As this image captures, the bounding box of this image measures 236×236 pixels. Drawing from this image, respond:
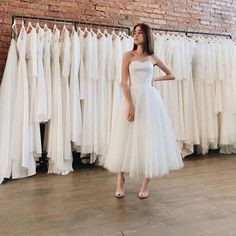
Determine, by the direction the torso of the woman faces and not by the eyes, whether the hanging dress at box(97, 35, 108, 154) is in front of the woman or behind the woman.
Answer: behind

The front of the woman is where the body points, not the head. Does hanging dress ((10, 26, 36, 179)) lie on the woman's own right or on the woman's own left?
on the woman's own right

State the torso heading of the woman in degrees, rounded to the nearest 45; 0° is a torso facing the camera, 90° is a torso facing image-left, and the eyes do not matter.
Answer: approximately 0°

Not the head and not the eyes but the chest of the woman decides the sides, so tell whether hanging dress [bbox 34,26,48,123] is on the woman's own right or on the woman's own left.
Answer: on the woman's own right

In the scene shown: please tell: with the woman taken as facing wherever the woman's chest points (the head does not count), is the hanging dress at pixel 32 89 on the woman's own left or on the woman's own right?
on the woman's own right

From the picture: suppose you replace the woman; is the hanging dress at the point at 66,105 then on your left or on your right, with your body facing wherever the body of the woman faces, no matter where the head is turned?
on your right

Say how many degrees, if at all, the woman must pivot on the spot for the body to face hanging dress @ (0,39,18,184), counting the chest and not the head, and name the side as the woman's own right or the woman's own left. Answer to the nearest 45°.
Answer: approximately 90° to the woman's own right

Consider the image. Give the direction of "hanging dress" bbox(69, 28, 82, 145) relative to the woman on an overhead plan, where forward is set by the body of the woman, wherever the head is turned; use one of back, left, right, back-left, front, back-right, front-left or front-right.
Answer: back-right
